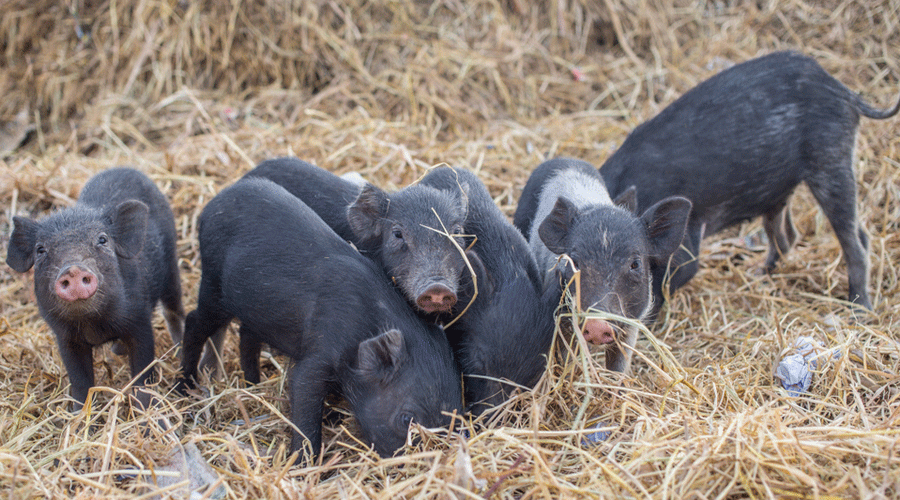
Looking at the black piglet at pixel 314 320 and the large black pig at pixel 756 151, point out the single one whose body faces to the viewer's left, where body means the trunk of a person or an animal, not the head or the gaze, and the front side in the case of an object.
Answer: the large black pig at pixel 756 151

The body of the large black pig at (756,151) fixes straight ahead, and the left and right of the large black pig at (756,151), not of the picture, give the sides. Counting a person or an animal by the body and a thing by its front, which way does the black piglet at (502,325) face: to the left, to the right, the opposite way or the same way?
to the left

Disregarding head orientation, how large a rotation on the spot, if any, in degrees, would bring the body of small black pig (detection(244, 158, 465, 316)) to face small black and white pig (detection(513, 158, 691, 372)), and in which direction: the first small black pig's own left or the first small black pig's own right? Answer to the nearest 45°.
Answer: approximately 45° to the first small black pig's own left

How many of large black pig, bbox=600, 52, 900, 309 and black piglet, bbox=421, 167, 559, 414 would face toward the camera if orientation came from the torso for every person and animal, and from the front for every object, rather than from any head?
1

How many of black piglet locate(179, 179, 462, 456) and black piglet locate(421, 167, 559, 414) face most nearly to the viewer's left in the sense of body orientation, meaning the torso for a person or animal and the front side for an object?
0

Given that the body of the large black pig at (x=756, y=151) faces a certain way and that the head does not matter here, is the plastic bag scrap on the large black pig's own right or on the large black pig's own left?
on the large black pig's own left

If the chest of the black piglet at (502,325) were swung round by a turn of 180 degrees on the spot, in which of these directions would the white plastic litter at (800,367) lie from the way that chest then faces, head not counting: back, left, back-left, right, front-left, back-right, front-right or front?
right

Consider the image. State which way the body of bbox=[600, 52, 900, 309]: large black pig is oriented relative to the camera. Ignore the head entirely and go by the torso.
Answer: to the viewer's left

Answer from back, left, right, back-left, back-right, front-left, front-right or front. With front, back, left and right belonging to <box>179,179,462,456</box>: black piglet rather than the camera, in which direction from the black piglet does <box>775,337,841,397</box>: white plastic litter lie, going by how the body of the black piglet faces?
front-left
